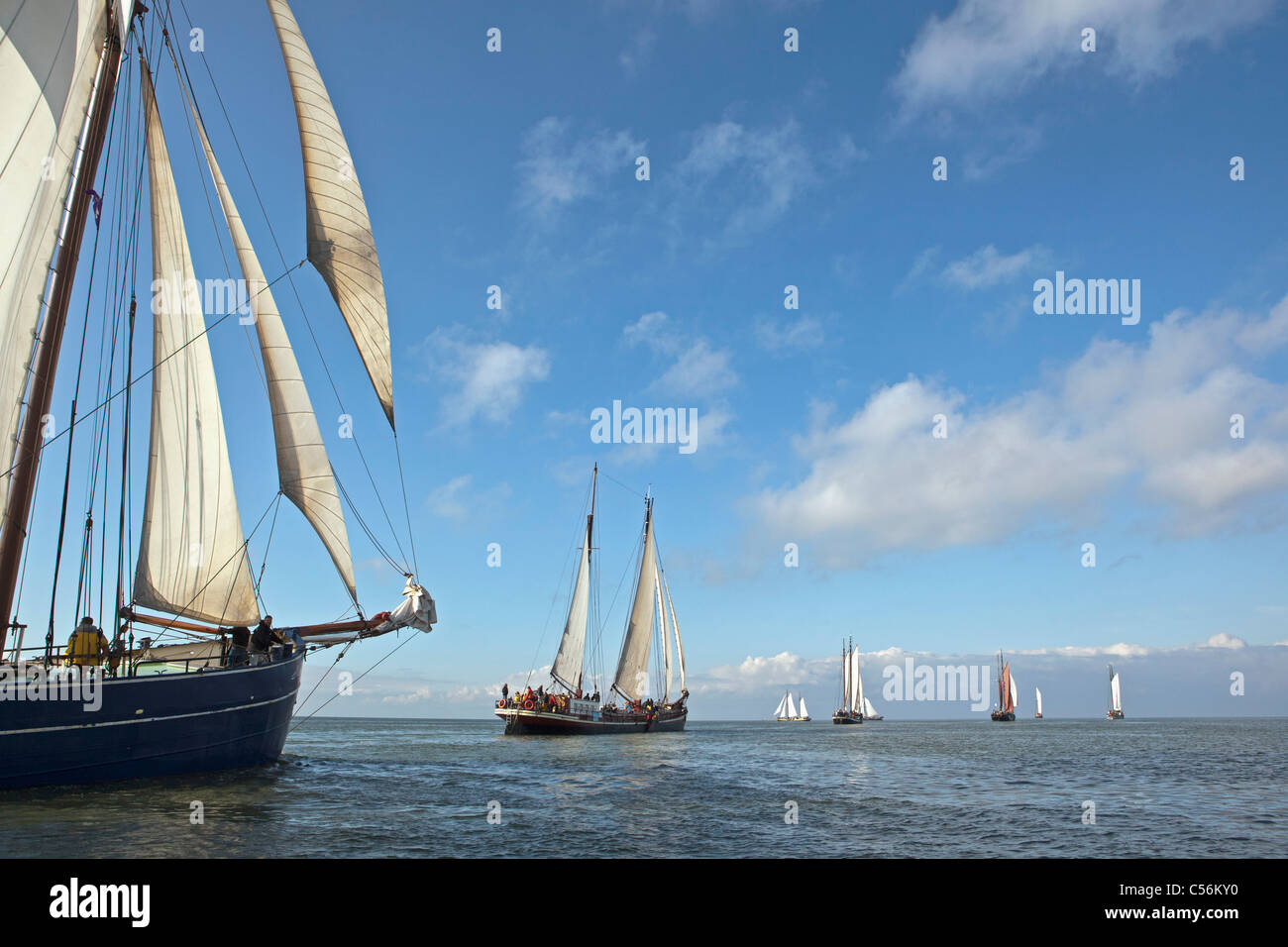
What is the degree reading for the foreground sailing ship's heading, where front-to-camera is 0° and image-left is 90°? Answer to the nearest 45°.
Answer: approximately 270°
